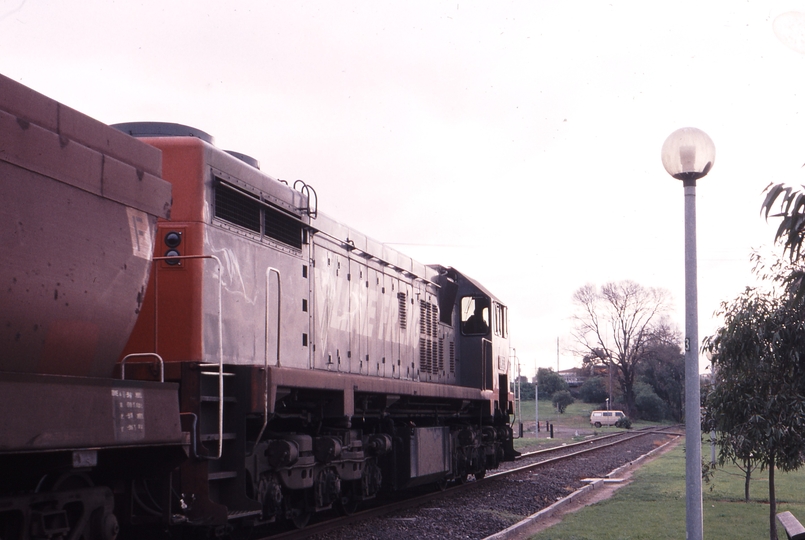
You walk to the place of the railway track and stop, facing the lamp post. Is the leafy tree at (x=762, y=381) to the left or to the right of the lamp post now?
left

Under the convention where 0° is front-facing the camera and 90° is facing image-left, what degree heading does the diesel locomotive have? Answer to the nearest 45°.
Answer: approximately 225°
